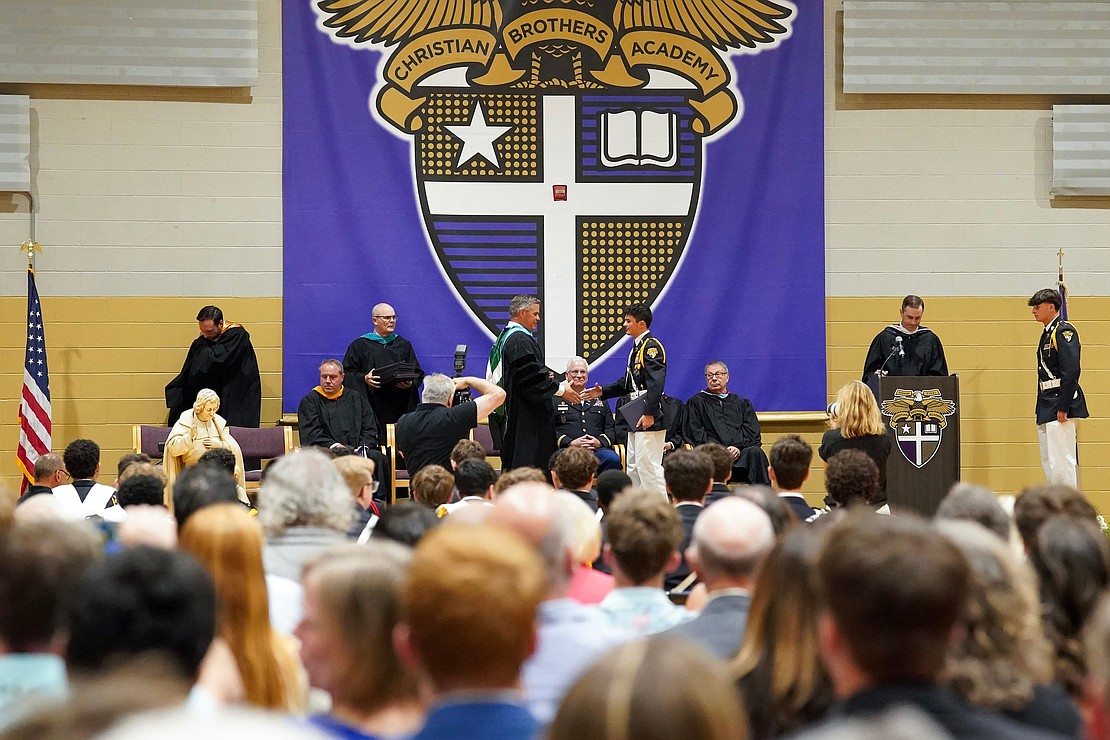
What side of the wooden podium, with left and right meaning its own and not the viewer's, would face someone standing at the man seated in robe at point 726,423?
right

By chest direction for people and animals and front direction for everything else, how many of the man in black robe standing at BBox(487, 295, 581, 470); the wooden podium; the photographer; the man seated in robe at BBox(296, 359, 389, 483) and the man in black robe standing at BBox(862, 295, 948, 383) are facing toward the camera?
3

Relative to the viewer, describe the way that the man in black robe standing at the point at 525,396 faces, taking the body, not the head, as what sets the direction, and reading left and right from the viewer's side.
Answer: facing to the right of the viewer

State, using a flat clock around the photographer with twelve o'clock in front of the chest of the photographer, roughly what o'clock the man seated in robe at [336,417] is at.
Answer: The man seated in robe is roughly at 10 o'clock from the photographer.

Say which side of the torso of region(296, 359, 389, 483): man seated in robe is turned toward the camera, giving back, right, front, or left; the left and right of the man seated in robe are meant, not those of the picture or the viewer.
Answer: front

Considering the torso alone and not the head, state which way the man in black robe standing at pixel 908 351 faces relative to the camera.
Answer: toward the camera

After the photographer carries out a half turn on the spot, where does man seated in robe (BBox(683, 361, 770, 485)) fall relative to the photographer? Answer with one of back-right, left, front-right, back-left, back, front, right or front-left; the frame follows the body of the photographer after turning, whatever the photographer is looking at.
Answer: back

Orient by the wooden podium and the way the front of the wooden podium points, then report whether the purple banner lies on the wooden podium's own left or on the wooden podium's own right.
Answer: on the wooden podium's own right

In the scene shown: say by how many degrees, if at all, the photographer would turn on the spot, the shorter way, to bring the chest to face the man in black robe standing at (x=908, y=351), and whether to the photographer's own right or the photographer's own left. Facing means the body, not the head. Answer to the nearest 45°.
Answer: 0° — they already face them

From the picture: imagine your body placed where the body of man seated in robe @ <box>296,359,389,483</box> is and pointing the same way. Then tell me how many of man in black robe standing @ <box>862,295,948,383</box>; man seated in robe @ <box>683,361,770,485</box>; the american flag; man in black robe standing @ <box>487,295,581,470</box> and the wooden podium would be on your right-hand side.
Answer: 1

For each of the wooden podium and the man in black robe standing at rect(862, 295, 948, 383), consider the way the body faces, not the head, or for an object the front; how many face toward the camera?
2

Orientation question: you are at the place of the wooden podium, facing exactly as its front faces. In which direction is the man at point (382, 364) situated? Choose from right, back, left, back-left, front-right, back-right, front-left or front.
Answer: right

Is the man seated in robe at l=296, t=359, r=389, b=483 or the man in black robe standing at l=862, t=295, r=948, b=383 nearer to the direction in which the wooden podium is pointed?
the man seated in robe

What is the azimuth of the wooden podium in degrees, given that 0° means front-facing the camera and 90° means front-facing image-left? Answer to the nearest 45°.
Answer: approximately 0°

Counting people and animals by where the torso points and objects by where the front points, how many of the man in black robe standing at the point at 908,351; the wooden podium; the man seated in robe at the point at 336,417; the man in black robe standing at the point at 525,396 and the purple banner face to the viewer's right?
1

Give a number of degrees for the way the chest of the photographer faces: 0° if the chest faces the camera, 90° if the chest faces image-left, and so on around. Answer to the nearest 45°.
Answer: approximately 225°

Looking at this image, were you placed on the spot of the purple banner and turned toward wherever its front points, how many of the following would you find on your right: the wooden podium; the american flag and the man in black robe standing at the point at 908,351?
1

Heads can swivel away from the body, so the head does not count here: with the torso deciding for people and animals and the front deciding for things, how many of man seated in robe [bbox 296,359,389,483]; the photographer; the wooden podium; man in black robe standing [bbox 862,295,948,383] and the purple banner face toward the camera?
4
